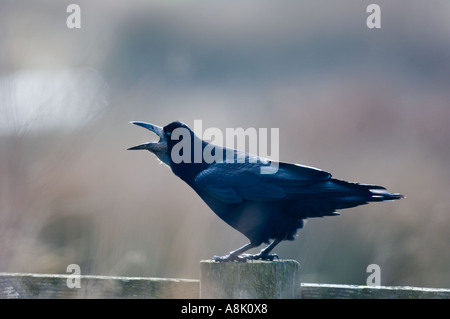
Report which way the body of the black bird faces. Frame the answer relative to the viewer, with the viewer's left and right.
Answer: facing to the left of the viewer
